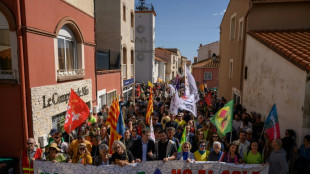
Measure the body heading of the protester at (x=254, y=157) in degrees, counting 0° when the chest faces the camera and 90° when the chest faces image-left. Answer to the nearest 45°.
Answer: approximately 0°

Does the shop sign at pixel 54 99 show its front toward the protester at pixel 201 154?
yes

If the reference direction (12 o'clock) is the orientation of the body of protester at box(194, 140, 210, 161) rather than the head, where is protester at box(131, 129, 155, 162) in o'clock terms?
protester at box(131, 129, 155, 162) is roughly at 3 o'clock from protester at box(194, 140, 210, 161).

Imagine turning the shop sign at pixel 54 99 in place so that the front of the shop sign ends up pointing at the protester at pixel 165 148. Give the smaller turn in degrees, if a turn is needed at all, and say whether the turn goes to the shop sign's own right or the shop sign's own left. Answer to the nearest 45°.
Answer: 0° — it already faces them

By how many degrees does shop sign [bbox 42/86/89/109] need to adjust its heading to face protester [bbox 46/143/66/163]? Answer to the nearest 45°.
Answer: approximately 45° to its right

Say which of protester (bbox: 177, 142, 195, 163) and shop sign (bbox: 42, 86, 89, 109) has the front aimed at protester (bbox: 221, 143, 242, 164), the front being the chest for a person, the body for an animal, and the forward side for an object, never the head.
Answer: the shop sign

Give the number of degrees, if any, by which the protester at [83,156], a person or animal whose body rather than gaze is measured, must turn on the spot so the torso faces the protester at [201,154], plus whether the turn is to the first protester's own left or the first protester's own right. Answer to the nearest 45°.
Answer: approximately 90° to the first protester's own left

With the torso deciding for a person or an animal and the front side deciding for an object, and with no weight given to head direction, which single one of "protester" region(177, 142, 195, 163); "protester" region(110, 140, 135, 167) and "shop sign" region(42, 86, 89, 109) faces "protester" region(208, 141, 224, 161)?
the shop sign

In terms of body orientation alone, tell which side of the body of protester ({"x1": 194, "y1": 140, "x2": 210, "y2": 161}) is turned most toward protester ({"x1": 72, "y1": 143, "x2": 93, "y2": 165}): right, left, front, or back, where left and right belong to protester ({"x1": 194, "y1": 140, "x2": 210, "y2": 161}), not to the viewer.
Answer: right
